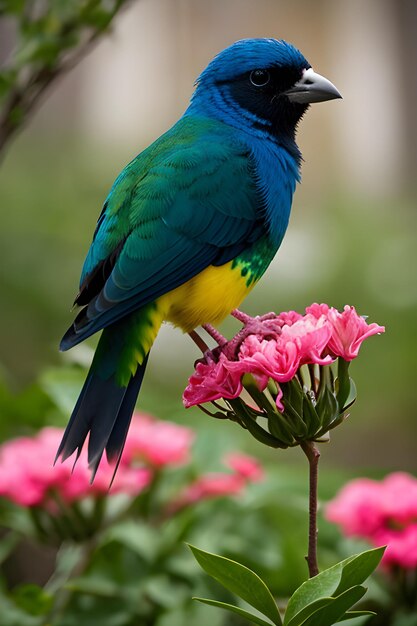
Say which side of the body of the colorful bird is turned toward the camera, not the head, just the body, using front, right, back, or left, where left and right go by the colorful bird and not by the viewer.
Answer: right

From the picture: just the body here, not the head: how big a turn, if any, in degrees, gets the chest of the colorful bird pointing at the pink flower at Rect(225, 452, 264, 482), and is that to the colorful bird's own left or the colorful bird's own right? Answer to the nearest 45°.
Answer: approximately 90° to the colorful bird's own left
